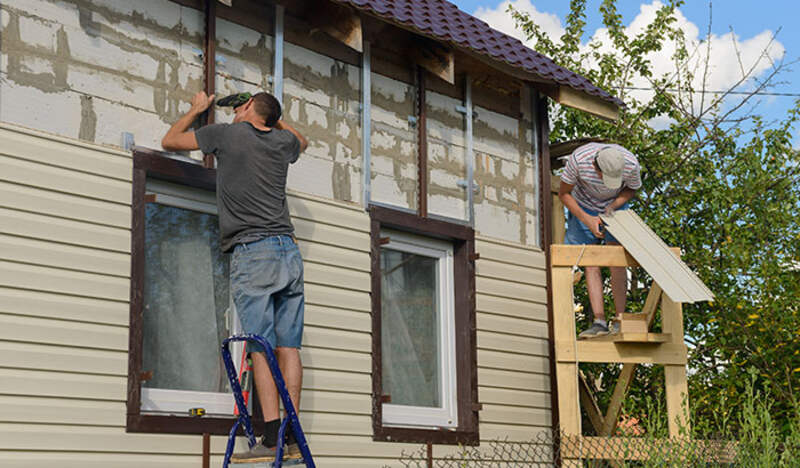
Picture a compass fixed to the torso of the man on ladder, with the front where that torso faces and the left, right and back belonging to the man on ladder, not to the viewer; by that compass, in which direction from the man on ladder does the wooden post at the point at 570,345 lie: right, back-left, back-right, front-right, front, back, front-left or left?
right

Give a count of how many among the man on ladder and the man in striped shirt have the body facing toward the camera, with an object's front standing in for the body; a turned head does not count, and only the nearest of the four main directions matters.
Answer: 1

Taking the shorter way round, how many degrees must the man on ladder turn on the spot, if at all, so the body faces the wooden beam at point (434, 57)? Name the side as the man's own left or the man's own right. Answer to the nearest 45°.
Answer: approximately 90° to the man's own right

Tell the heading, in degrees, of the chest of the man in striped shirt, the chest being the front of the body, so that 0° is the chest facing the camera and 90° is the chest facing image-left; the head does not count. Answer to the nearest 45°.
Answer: approximately 0°

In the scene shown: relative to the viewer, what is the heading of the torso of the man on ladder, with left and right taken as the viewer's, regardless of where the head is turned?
facing away from the viewer and to the left of the viewer

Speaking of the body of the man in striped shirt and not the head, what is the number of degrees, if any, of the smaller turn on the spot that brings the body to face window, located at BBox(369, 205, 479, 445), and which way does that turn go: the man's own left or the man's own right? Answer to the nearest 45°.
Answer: approximately 90° to the man's own right

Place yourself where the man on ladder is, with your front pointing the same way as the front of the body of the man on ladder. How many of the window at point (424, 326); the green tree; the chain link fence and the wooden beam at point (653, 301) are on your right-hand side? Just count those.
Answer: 4

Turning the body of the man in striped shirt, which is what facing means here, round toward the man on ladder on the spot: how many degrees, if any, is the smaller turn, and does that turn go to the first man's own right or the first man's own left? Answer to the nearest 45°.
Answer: approximately 45° to the first man's own right

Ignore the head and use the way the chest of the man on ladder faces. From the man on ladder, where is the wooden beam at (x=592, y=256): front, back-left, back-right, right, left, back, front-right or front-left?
right
